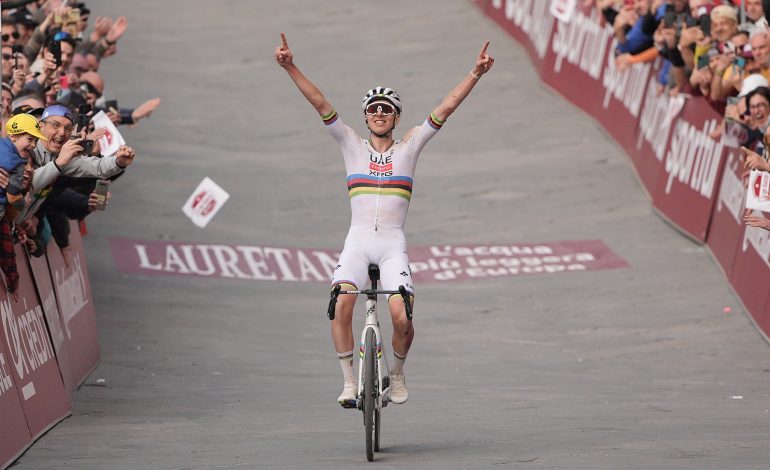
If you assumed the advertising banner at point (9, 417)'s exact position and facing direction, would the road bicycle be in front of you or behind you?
in front

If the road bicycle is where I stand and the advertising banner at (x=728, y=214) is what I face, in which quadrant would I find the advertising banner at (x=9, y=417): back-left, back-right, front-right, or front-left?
back-left

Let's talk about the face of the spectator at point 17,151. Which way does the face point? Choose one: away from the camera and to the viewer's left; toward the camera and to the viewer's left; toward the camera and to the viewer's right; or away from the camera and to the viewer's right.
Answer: toward the camera and to the viewer's right

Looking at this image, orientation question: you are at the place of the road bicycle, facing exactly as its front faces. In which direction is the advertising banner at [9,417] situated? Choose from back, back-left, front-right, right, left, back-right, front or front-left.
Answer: right

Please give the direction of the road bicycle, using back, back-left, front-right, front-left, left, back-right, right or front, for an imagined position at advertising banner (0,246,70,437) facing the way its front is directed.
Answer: front

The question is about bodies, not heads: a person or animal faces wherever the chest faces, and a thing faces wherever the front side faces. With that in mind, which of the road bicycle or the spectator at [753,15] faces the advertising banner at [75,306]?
the spectator

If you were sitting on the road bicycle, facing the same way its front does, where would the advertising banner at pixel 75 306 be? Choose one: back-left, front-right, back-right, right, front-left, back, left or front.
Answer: back-right

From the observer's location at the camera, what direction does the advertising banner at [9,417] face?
facing the viewer and to the right of the viewer

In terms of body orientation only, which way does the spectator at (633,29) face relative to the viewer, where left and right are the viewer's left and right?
facing the viewer and to the left of the viewer

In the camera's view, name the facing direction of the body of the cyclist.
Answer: toward the camera

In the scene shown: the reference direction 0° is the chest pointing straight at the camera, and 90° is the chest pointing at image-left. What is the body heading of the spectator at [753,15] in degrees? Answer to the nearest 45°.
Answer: approximately 45°

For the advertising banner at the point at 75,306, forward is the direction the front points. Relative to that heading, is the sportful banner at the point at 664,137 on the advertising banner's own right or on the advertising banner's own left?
on the advertising banner's own left

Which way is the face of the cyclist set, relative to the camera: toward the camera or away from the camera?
toward the camera
